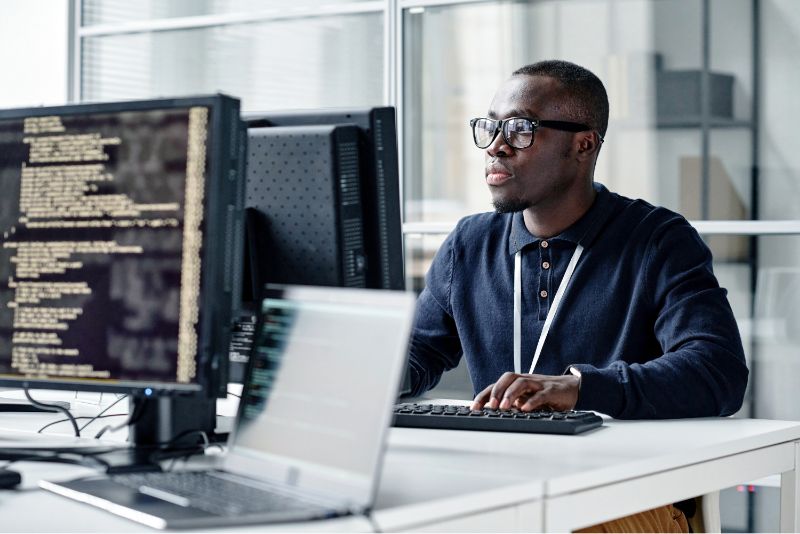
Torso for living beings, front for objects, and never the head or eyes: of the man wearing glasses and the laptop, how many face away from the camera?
0

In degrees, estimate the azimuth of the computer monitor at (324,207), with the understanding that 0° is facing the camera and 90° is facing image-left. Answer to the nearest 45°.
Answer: approximately 225°

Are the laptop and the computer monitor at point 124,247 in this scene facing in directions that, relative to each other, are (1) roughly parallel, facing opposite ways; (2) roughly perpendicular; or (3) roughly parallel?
roughly parallel

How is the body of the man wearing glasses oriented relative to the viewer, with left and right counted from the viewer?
facing the viewer and to the left of the viewer

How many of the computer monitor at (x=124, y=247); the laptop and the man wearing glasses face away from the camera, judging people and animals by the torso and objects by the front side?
0

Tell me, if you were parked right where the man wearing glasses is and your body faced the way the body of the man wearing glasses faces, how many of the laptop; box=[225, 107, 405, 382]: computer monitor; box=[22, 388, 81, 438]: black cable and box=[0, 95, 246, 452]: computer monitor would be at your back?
0

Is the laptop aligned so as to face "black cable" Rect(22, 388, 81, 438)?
no

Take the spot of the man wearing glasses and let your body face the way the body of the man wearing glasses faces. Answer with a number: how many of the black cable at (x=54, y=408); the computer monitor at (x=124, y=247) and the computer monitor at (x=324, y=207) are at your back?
0

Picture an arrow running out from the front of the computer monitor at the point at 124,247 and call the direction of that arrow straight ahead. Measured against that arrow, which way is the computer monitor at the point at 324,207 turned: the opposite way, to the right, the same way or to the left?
the opposite way
